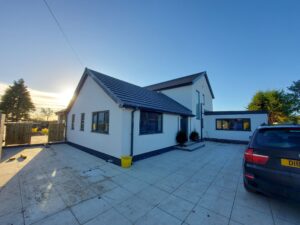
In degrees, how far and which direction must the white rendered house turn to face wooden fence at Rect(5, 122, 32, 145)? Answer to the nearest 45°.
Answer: approximately 135° to its right

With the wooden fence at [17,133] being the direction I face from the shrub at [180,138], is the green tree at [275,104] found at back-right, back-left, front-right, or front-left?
back-right

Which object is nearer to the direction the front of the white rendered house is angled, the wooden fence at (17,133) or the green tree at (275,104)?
the green tree

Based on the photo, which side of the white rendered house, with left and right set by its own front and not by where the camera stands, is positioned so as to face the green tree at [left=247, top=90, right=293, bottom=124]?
left

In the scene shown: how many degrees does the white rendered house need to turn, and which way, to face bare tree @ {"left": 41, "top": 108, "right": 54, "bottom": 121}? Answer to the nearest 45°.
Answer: approximately 180°

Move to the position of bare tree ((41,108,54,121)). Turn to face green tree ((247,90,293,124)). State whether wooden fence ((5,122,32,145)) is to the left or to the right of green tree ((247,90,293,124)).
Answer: right

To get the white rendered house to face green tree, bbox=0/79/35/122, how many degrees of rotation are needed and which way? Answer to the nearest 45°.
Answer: approximately 180°

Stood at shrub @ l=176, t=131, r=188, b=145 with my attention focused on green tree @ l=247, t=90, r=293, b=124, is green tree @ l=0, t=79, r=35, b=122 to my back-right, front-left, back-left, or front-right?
back-left

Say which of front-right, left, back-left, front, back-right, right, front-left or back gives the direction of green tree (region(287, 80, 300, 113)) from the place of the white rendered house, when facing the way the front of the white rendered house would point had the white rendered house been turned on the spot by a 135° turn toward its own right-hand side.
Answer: back-right

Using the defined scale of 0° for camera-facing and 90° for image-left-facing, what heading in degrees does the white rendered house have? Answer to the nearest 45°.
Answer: approximately 315°
